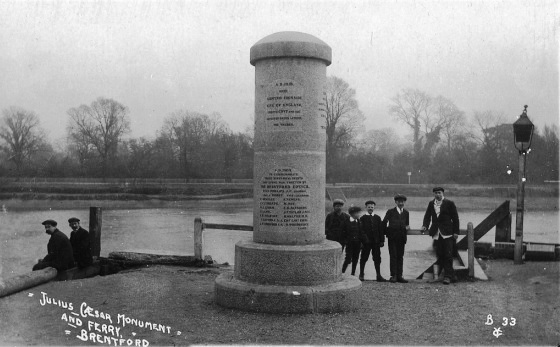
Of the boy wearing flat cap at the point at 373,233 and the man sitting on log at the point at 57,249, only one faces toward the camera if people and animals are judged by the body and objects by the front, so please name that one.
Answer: the boy wearing flat cap

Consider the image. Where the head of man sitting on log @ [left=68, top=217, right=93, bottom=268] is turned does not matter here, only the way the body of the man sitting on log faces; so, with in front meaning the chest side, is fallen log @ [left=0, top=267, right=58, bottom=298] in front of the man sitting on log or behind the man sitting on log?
in front

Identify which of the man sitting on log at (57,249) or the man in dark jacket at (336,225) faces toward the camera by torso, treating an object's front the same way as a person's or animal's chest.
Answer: the man in dark jacket

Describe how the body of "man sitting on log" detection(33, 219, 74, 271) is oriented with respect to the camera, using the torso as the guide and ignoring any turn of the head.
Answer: to the viewer's left

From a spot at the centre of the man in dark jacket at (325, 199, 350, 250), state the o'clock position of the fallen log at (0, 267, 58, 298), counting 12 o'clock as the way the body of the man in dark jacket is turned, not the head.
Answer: The fallen log is roughly at 2 o'clock from the man in dark jacket.

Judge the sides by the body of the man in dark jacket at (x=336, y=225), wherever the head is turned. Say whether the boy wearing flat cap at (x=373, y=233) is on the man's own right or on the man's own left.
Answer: on the man's own left

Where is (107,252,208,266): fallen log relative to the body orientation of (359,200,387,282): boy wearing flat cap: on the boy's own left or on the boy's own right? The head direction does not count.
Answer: on the boy's own right

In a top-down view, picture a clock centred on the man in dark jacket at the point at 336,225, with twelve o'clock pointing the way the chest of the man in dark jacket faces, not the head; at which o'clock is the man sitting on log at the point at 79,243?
The man sitting on log is roughly at 3 o'clock from the man in dark jacket.

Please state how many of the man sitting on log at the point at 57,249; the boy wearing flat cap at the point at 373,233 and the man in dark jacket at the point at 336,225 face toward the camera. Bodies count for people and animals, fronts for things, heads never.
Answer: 2

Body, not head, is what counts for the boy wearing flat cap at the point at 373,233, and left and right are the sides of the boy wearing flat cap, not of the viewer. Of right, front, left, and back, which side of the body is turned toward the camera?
front

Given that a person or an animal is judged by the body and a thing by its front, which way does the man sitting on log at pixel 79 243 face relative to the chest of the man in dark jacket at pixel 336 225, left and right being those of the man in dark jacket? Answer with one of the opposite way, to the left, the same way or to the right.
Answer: the same way

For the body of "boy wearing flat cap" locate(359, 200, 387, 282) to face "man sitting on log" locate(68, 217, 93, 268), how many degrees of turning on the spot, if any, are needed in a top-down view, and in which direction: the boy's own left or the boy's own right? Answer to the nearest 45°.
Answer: approximately 90° to the boy's own right
